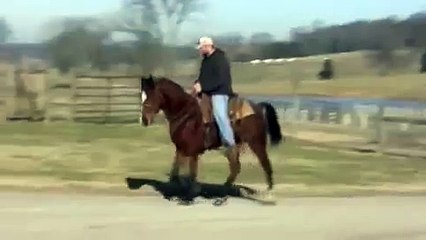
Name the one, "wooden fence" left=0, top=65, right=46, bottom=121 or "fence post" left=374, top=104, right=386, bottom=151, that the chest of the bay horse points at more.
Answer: the wooden fence

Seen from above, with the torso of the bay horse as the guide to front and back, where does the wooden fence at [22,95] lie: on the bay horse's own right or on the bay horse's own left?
on the bay horse's own right

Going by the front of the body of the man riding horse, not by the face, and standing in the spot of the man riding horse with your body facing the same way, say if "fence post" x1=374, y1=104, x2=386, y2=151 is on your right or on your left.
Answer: on your right

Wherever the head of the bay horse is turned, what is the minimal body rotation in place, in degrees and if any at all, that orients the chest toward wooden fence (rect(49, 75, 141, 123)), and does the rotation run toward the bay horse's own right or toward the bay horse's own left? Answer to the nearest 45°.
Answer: approximately 90° to the bay horse's own right

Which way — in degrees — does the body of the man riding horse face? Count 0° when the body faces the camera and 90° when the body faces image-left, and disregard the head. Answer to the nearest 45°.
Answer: approximately 90°

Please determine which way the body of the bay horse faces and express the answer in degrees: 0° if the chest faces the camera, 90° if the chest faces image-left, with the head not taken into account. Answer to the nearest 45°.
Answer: approximately 90°

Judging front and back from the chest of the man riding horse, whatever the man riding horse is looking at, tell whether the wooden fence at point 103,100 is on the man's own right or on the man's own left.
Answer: on the man's own right
